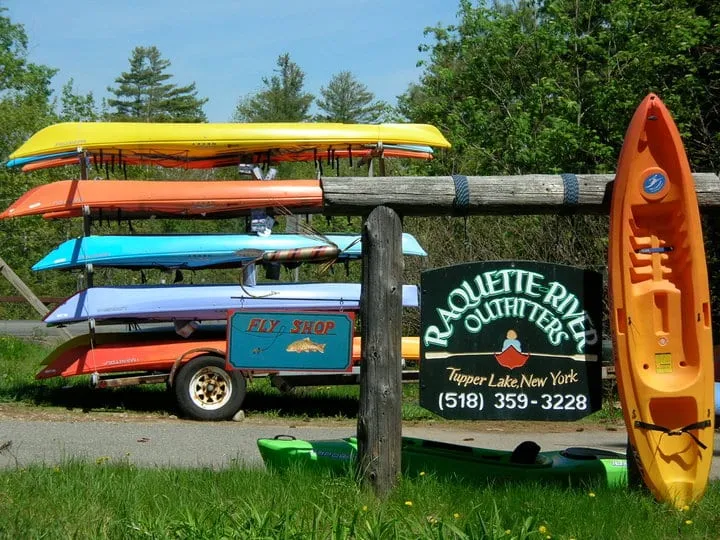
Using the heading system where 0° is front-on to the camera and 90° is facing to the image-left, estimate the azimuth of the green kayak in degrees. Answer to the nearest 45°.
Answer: approximately 90°

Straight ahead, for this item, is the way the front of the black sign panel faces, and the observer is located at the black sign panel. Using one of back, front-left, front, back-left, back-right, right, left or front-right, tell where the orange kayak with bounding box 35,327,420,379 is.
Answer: back-right

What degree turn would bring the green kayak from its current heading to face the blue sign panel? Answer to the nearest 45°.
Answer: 0° — it already faces it

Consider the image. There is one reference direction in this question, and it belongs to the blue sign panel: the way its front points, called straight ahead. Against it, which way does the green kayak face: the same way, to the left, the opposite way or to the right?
to the right

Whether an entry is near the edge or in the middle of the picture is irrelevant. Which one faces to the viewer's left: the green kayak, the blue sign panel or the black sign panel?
the green kayak

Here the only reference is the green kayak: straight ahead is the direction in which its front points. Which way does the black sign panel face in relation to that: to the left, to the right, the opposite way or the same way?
to the left

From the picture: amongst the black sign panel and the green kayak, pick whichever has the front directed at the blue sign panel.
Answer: the green kayak

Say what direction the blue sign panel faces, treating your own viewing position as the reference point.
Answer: facing the viewer

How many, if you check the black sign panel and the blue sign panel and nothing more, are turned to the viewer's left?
0

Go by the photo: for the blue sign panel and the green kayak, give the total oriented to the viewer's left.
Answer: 1

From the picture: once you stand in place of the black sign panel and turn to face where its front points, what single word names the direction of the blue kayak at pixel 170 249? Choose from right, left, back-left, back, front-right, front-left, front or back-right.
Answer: back-right

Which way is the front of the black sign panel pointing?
toward the camera

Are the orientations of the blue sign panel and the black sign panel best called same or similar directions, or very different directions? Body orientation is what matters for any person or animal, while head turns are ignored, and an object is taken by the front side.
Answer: same or similar directions

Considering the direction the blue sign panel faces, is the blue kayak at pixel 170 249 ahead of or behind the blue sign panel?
behind

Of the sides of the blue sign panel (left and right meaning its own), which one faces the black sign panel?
left

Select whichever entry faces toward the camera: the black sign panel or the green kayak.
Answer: the black sign panel
